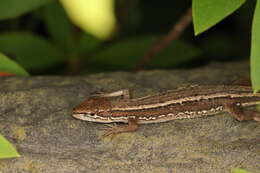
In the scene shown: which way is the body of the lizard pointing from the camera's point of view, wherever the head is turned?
to the viewer's left

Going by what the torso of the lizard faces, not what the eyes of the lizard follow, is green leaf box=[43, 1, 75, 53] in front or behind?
in front

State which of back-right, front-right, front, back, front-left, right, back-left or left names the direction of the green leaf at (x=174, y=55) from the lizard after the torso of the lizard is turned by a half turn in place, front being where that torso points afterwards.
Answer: left

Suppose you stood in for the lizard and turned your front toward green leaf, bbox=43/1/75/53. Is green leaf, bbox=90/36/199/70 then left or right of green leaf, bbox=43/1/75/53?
right

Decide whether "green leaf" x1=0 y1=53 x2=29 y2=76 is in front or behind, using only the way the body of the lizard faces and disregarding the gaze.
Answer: in front

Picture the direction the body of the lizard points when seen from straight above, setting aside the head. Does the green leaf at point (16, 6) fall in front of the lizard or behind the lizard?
in front

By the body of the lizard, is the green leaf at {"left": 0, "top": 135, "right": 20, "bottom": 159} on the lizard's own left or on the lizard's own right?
on the lizard's own left
